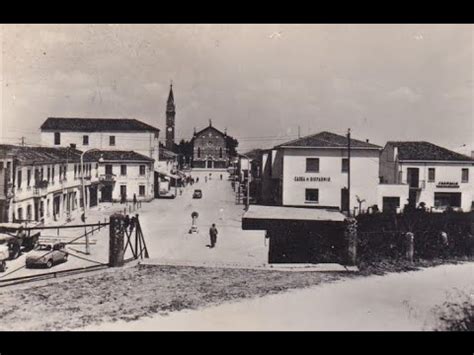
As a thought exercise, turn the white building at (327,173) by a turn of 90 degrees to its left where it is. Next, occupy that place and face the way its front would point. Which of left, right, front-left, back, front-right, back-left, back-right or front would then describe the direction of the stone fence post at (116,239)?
back-right

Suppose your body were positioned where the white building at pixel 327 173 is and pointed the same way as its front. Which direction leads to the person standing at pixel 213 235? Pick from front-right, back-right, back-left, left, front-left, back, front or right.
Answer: front-right

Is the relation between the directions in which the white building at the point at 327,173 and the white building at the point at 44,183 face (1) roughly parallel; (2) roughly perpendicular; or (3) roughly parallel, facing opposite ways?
roughly perpendicular

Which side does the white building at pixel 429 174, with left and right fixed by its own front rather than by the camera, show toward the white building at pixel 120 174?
right

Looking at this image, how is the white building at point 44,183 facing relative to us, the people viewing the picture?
facing the viewer and to the right of the viewer

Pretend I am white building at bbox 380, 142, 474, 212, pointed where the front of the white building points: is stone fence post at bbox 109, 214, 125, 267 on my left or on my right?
on my right

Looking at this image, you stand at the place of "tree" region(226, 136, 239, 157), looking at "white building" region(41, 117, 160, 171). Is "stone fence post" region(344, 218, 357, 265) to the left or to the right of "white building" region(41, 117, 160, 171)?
left
